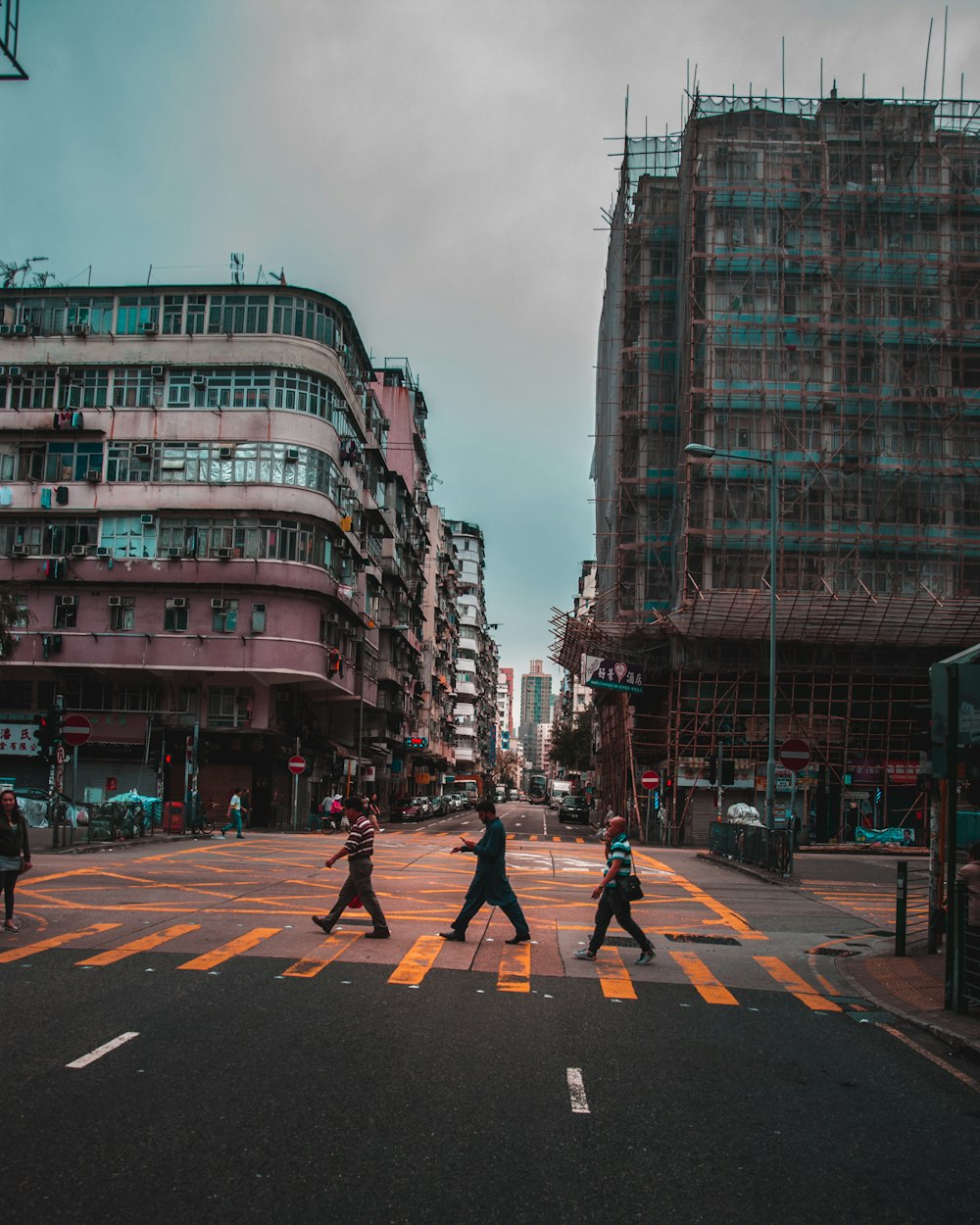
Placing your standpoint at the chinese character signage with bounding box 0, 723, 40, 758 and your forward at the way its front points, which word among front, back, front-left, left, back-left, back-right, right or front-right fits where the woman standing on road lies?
front

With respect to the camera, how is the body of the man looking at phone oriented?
to the viewer's left

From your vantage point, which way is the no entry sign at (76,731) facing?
toward the camera

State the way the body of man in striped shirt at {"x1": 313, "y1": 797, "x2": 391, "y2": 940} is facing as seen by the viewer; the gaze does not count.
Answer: to the viewer's left

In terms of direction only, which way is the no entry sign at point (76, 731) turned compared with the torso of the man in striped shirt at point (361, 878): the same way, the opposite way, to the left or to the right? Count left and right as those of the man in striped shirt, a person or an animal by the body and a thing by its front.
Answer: to the left

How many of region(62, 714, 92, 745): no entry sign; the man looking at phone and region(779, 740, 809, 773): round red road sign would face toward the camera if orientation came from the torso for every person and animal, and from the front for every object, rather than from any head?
2

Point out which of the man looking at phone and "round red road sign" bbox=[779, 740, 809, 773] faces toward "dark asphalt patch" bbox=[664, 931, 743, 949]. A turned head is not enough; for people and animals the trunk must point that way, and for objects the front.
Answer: the round red road sign

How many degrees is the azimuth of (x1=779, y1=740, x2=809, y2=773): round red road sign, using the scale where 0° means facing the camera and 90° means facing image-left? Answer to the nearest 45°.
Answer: approximately 0°

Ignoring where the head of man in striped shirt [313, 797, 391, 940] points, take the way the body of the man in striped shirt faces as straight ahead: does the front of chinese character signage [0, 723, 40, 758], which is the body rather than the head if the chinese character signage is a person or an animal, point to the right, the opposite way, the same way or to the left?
to the left
